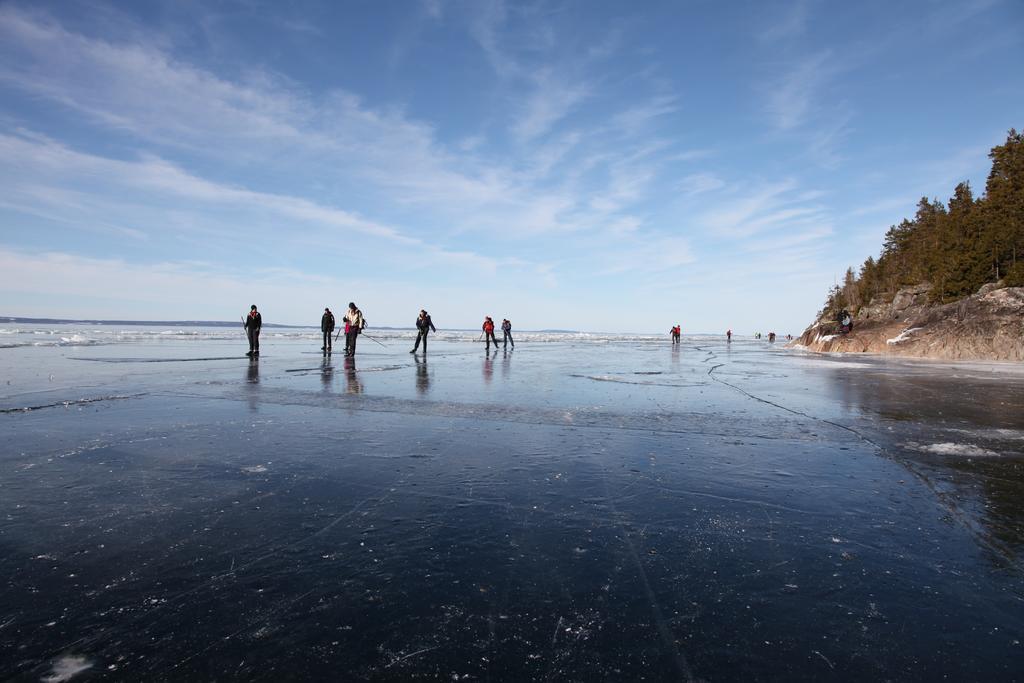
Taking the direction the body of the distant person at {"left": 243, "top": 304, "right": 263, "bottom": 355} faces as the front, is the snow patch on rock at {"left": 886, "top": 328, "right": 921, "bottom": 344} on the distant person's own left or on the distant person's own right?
on the distant person's own left

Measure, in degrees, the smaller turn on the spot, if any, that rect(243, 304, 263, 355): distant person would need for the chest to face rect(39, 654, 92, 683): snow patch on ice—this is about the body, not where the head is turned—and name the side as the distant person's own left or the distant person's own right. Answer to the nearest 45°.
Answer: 0° — they already face it

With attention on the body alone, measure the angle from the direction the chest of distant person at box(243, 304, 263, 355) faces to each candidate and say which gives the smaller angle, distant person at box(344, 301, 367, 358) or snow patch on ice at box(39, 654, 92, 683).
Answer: the snow patch on ice

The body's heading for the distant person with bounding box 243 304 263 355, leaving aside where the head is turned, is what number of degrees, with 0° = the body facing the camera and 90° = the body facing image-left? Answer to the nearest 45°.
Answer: approximately 0°

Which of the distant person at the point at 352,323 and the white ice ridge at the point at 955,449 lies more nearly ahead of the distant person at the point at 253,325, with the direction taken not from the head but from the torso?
the white ice ridge

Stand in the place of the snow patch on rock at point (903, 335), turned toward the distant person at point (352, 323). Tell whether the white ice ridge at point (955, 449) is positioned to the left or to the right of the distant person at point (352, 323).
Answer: left

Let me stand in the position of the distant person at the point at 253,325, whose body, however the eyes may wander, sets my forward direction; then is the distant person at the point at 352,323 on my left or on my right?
on my left

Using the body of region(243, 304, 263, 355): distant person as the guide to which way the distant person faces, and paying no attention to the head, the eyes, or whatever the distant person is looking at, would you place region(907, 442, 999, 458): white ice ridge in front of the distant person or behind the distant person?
in front
